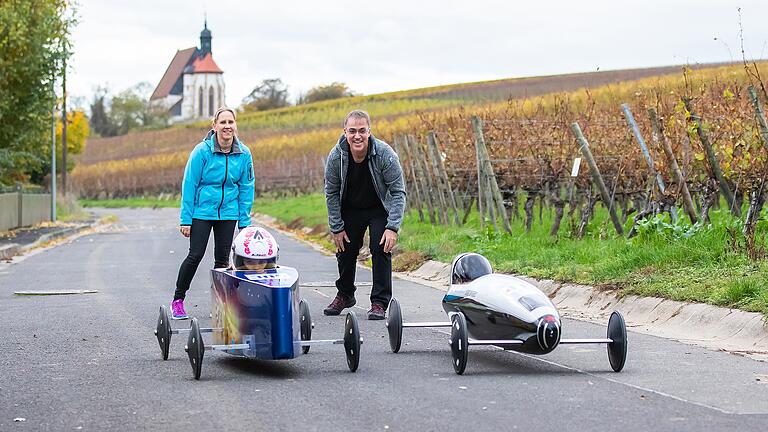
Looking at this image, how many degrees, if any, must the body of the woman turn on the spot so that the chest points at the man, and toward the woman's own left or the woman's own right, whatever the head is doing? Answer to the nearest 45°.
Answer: approximately 90° to the woman's own left

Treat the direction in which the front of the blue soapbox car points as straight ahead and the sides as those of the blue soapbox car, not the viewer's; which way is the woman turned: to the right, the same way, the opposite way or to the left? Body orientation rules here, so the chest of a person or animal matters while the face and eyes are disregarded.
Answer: the same way

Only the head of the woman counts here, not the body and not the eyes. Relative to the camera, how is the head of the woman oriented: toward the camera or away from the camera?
toward the camera

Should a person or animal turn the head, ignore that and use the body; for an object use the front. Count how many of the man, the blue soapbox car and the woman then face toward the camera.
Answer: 3

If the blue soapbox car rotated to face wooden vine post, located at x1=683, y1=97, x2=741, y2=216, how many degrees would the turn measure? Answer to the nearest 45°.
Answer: approximately 135° to its left

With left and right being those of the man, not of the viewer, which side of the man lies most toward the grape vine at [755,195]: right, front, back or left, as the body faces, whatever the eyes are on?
left

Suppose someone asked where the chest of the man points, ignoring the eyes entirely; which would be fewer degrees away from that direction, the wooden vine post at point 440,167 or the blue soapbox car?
the blue soapbox car

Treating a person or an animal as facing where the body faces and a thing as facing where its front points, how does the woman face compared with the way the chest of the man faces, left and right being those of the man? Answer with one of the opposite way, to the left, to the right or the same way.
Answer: the same way

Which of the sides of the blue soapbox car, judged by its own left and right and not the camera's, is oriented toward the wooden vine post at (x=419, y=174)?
back

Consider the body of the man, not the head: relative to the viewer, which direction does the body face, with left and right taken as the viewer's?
facing the viewer

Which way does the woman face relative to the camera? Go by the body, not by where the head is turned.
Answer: toward the camera

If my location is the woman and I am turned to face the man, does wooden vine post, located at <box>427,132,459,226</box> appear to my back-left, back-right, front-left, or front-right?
front-left
